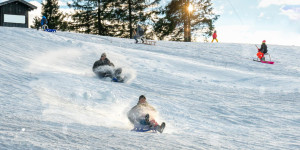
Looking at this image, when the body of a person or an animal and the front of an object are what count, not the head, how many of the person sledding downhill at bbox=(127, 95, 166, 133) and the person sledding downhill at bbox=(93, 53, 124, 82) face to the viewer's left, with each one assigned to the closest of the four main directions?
0

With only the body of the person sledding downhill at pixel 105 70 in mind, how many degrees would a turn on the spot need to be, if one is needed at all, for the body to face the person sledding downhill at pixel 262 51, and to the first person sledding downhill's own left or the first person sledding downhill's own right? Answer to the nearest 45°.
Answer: approximately 90° to the first person sledding downhill's own left

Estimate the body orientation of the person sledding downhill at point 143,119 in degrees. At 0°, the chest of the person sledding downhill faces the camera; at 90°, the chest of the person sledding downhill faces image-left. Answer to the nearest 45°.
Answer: approximately 315°

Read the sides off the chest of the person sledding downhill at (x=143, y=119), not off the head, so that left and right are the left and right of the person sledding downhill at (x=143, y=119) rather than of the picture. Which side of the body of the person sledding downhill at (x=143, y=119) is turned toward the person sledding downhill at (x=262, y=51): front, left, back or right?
left

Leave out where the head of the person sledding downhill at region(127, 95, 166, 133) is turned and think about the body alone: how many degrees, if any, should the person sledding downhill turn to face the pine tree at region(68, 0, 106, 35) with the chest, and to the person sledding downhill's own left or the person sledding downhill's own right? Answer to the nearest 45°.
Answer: approximately 135° to the person sledding downhill's own left

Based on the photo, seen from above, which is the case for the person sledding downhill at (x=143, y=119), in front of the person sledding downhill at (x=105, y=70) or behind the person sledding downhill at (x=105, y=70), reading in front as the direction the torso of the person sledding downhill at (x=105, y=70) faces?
in front

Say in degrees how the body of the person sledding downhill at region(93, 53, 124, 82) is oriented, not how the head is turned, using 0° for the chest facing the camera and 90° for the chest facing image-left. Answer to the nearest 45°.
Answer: approximately 315°

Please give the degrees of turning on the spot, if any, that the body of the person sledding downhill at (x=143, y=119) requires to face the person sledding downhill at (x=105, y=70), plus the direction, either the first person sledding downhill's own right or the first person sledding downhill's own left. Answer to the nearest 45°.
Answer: approximately 135° to the first person sledding downhill's own left
